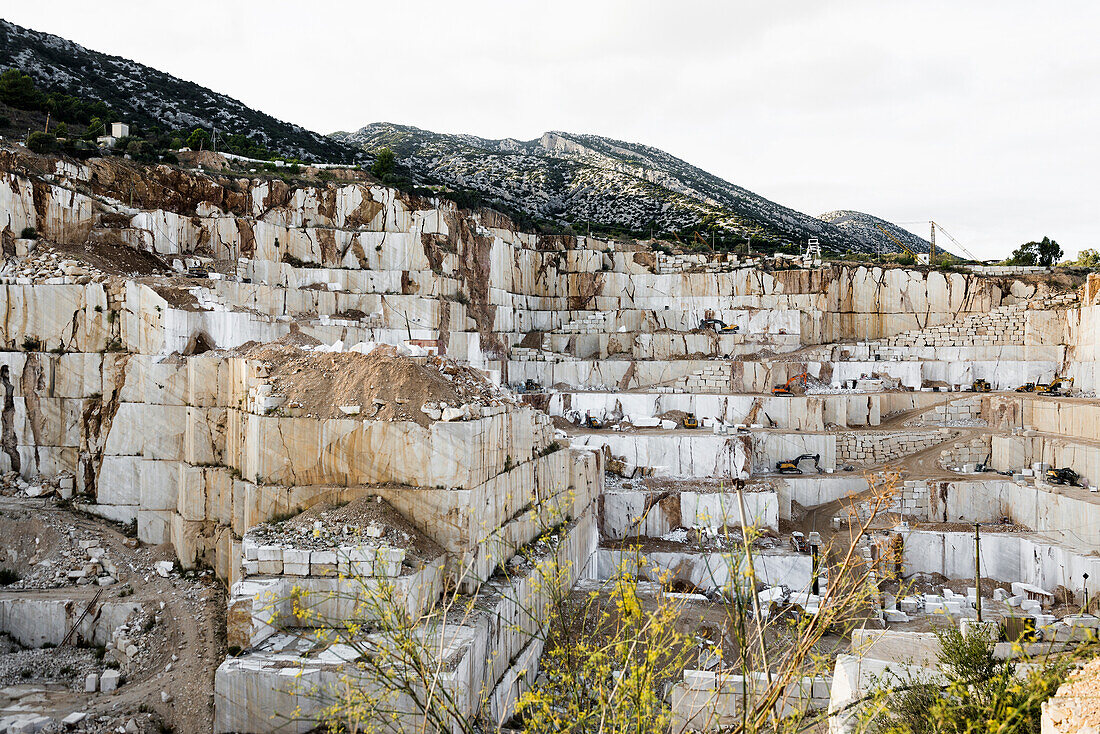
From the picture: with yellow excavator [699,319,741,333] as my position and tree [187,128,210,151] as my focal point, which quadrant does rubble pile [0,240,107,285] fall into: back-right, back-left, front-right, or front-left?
front-left

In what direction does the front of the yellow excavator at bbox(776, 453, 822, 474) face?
to the viewer's right

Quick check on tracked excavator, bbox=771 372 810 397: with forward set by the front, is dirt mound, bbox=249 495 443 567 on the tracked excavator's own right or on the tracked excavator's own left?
on the tracked excavator's own right

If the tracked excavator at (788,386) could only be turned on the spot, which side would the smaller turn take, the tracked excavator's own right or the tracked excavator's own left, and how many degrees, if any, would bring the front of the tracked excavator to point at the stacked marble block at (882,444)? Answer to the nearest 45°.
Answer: approximately 45° to the tracked excavator's own right

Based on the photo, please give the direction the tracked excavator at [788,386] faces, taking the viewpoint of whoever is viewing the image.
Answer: facing to the right of the viewer

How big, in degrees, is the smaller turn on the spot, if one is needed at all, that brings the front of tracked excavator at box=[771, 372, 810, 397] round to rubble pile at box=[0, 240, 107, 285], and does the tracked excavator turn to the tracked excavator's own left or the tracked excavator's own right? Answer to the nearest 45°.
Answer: approximately 135° to the tracked excavator's own right

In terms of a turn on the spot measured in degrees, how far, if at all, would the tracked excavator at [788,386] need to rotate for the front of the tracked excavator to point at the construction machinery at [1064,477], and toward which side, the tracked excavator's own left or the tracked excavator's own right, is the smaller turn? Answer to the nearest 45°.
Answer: approximately 45° to the tracked excavator's own right

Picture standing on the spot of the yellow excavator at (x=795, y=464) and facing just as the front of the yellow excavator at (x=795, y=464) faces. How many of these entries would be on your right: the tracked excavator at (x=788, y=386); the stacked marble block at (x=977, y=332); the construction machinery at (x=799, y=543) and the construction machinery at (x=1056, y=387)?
1
